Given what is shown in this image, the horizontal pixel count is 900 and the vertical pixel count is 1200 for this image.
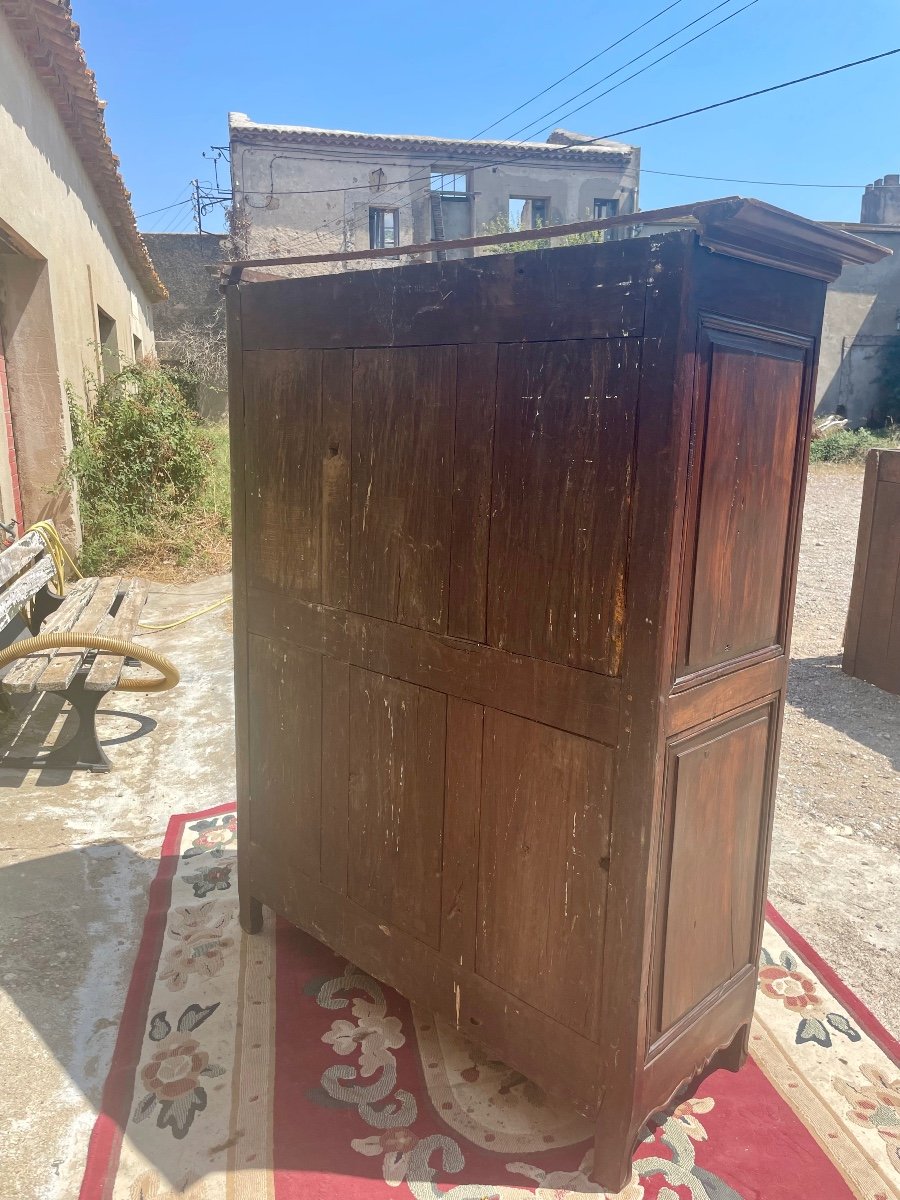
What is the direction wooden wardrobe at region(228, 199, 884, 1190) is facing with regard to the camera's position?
facing away from the viewer and to the right of the viewer

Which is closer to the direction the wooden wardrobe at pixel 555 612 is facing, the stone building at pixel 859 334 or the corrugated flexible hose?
the stone building

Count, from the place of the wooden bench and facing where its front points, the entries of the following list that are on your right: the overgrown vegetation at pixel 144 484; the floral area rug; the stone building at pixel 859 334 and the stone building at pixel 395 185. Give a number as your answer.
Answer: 1

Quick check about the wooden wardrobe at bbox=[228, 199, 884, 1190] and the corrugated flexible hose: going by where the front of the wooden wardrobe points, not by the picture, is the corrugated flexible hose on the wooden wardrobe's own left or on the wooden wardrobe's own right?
on the wooden wardrobe's own left

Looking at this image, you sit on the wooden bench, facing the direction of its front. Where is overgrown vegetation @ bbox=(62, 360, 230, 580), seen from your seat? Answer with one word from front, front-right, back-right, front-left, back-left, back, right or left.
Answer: left

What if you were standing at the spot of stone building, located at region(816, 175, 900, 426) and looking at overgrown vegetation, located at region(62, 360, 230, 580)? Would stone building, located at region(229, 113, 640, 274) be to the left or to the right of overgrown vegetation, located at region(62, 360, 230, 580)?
right

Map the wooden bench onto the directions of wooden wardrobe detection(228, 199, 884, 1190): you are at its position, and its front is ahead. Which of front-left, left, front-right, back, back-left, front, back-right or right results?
left

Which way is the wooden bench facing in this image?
to the viewer's right

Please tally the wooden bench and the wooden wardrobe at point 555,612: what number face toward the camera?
0

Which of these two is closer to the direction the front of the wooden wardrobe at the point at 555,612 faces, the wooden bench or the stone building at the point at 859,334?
the stone building

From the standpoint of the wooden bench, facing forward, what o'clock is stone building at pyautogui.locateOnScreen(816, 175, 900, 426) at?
The stone building is roughly at 11 o'clock from the wooden bench.

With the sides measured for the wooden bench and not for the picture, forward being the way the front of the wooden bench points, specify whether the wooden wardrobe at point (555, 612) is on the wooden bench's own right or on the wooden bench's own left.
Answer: on the wooden bench's own right
